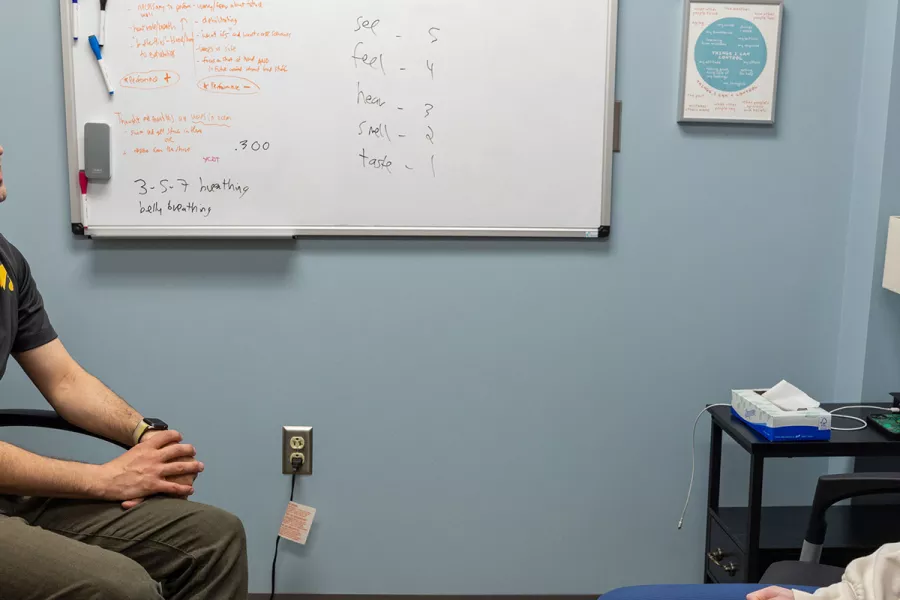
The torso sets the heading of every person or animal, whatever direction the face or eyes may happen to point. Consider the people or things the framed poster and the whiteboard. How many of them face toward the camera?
2

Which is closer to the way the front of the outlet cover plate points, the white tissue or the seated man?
the seated man

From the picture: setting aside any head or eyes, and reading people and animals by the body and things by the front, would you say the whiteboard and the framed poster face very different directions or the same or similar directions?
same or similar directions

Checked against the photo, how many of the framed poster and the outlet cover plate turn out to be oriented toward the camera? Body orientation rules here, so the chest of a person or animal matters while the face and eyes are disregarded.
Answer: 2

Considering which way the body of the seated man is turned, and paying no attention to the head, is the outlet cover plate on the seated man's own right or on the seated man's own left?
on the seated man's own left

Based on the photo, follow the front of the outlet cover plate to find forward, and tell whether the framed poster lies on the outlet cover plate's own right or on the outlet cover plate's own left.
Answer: on the outlet cover plate's own left

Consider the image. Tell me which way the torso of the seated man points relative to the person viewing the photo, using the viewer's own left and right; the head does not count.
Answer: facing the viewer and to the right of the viewer

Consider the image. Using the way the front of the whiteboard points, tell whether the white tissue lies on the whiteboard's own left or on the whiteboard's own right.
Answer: on the whiteboard's own left

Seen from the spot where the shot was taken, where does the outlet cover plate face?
facing the viewer

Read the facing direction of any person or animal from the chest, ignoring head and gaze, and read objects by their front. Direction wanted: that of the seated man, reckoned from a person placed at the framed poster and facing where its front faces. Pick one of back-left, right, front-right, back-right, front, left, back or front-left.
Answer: front-right

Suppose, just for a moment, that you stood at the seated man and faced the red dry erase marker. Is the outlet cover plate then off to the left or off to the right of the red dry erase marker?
right

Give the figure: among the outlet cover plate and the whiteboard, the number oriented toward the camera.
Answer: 2

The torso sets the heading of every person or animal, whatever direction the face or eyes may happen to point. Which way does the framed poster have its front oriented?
toward the camera

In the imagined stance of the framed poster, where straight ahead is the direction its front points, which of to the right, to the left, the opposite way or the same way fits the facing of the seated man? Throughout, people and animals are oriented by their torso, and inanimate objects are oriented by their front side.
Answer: to the left
